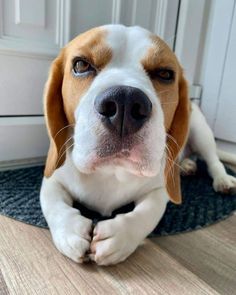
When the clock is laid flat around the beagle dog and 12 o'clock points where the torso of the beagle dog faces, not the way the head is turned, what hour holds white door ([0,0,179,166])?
The white door is roughly at 5 o'clock from the beagle dog.

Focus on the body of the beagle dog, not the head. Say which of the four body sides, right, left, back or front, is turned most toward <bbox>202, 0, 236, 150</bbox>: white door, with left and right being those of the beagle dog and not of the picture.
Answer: back

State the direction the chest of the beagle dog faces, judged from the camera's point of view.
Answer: toward the camera
